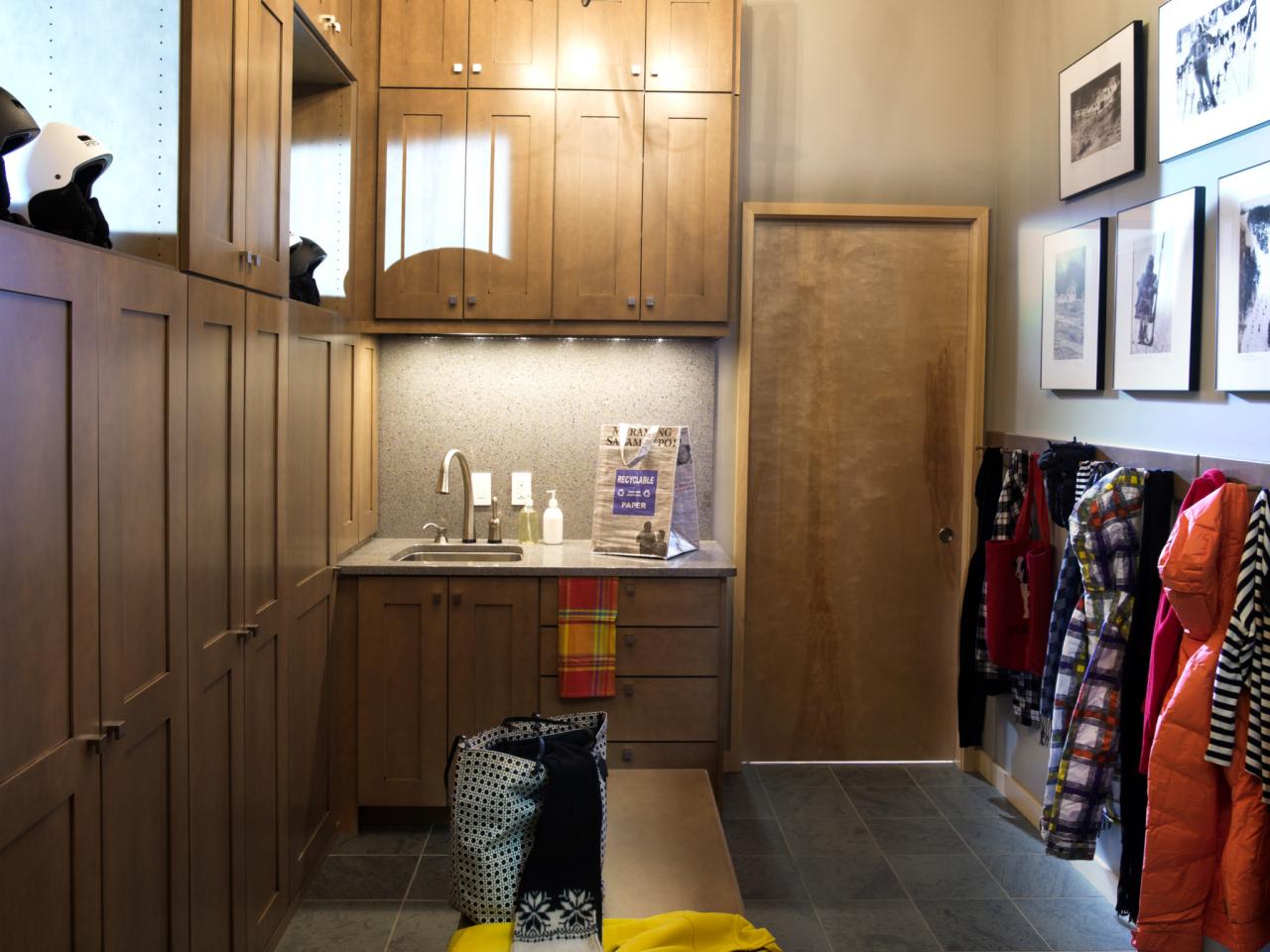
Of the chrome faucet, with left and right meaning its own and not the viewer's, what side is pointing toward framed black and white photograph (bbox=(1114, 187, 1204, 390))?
left

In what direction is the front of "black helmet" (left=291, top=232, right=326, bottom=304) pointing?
to the viewer's right

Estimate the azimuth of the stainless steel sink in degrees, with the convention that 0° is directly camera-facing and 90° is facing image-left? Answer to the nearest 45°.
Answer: approximately 0°

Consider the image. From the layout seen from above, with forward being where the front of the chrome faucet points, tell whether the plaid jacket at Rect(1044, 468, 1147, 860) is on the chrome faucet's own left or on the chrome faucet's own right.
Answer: on the chrome faucet's own left

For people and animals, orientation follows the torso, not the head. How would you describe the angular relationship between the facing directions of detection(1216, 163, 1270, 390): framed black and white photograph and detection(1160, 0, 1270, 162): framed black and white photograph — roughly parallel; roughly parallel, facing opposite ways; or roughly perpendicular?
roughly parallel

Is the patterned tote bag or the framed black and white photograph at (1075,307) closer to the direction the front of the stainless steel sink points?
the patterned tote bag

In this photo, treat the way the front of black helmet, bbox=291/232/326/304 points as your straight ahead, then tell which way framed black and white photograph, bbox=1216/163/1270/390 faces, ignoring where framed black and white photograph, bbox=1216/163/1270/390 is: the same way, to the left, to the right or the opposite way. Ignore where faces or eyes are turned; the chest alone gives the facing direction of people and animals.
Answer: the opposite way

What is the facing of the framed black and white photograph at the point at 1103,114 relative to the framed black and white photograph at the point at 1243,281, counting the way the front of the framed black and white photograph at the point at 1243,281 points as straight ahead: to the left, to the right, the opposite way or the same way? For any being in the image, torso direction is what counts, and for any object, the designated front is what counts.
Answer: the same way

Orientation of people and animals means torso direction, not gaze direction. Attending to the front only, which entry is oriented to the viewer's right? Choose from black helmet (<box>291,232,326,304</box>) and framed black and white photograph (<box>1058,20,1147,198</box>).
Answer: the black helmet

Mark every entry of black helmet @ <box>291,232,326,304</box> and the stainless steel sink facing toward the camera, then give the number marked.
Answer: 1

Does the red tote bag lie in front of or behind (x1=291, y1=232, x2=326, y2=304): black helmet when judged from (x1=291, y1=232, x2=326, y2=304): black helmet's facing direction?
in front

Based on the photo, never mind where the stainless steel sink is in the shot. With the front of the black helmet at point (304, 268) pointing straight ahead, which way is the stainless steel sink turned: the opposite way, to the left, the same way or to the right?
to the right

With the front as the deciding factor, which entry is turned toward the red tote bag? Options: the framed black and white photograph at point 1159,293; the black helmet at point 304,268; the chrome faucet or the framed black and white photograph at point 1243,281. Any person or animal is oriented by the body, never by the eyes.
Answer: the black helmet

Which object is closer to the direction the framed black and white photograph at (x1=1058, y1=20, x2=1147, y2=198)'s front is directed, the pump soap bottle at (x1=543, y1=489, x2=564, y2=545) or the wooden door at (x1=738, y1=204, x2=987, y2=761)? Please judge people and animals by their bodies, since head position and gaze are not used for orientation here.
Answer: the pump soap bottle

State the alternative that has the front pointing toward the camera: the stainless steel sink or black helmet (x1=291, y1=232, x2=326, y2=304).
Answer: the stainless steel sink

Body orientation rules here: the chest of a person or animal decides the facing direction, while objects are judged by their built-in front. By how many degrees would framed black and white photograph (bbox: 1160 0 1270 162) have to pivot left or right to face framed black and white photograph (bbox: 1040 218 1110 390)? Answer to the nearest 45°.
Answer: approximately 90° to its right

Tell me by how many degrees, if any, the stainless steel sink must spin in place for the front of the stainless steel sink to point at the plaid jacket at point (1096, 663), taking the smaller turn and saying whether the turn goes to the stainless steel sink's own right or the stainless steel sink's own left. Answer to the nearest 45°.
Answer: approximately 45° to the stainless steel sink's own left
